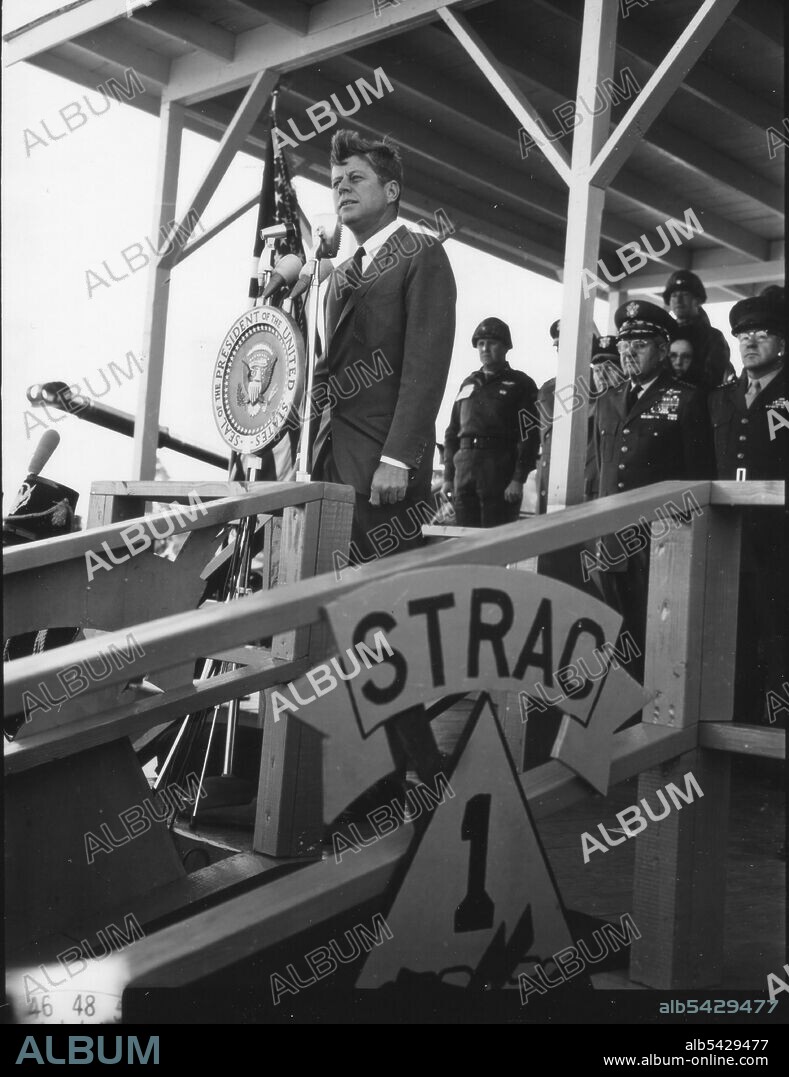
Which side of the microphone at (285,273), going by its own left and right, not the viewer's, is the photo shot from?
right

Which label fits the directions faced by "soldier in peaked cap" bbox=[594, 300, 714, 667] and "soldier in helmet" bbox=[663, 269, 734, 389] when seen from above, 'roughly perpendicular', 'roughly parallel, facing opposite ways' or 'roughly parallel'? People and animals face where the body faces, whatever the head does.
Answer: roughly parallel

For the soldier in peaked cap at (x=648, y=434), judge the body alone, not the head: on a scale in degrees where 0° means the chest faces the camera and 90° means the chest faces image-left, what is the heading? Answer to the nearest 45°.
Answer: approximately 45°

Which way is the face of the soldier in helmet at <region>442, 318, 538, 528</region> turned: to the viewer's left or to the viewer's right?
to the viewer's left

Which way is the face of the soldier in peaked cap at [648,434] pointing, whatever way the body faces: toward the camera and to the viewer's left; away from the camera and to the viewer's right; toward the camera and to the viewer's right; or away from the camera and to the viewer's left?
toward the camera and to the viewer's left

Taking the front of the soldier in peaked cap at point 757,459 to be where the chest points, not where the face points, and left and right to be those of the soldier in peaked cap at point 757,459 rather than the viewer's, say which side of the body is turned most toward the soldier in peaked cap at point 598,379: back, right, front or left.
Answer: right
